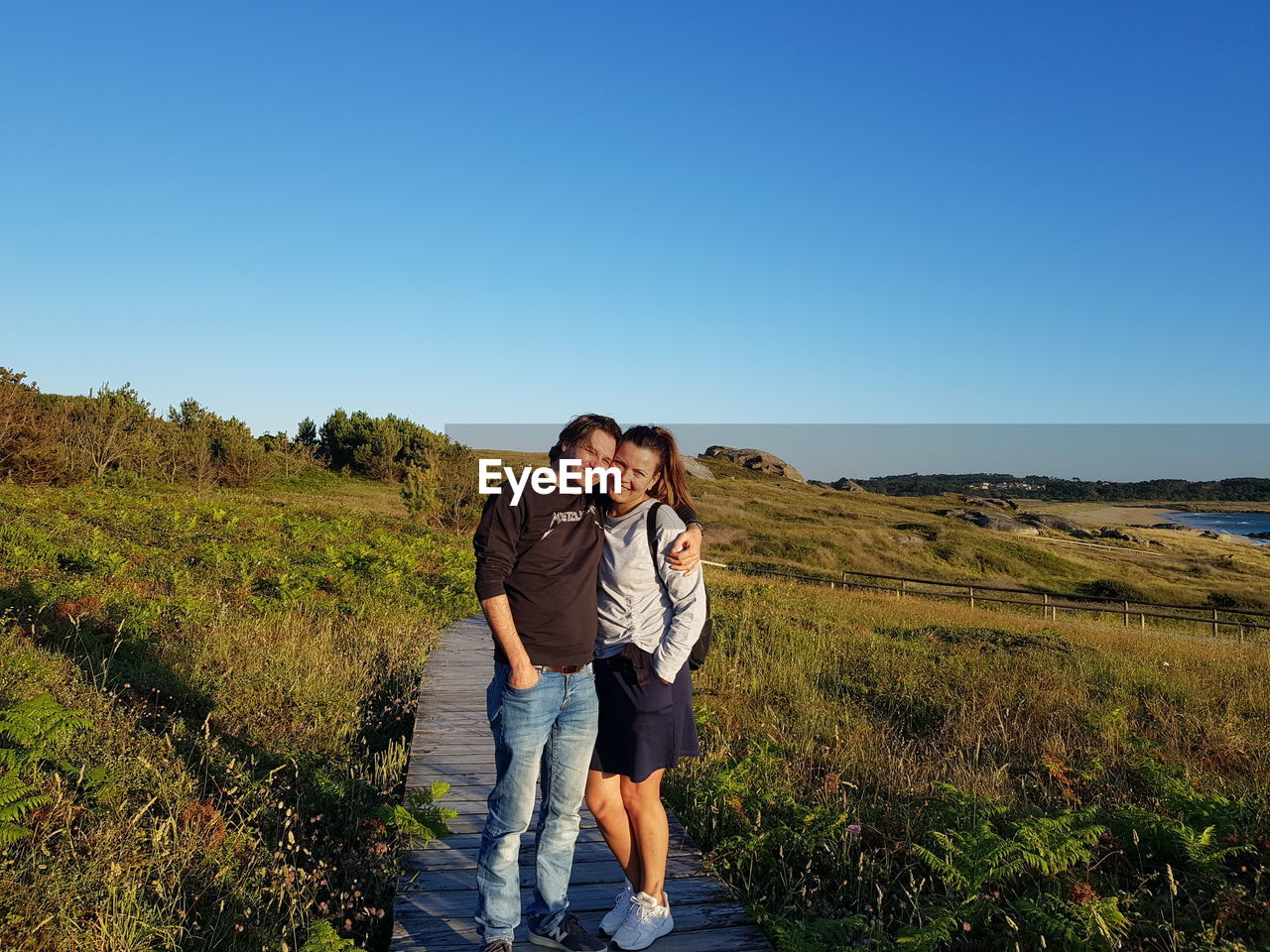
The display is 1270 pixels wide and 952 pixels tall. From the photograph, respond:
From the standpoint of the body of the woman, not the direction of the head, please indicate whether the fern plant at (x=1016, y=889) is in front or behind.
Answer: behind

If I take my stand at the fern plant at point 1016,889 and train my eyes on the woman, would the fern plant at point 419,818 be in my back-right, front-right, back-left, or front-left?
front-right

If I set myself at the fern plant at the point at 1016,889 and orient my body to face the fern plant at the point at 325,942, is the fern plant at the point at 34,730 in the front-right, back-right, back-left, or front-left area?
front-right

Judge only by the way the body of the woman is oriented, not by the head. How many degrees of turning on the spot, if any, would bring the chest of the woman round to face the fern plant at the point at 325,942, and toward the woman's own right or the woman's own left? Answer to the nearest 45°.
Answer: approximately 45° to the woman's own right

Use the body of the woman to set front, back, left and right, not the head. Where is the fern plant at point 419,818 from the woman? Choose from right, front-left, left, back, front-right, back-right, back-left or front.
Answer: right

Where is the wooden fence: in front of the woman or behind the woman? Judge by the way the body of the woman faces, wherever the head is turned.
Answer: behind

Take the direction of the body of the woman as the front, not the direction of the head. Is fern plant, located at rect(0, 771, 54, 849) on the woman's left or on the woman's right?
on the woman's right

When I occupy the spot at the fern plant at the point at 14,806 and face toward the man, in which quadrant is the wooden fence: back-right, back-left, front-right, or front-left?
front-left

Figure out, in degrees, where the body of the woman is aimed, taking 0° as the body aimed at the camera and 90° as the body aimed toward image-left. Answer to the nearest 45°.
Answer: approximately 45°

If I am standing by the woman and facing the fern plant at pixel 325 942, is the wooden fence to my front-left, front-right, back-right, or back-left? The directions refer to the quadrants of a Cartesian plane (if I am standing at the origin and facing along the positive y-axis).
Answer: back-right
